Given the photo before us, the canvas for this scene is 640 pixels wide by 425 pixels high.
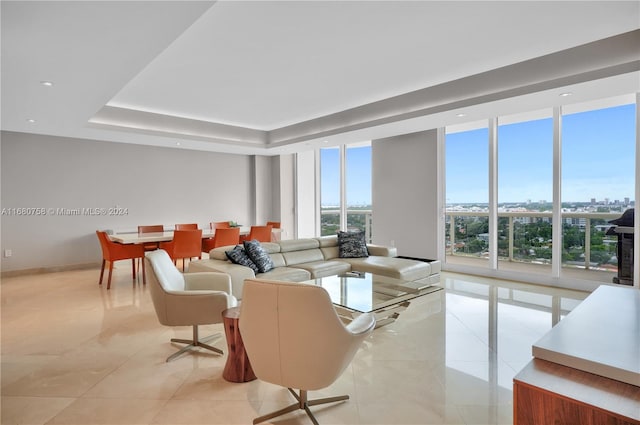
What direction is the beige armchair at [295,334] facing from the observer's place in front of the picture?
facing away from the viewer and to the right of the viewer

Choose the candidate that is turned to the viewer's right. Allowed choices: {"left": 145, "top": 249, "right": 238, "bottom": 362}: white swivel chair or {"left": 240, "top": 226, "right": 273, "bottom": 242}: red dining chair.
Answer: the white swivel chair

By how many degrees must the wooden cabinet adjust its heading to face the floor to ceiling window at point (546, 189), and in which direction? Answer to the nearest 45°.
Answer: approximately 135° to its right

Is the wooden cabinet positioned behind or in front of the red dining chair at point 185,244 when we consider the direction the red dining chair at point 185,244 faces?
behind

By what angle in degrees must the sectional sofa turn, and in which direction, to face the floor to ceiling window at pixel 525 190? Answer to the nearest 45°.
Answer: approximately 45° to its left

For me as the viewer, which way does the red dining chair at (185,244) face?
facing away from the viewer and to the left of the viewer

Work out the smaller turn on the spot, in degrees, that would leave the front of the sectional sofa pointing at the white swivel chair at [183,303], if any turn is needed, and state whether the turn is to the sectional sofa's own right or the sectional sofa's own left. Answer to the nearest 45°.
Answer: approximately 90° to the sectional sofa's own right

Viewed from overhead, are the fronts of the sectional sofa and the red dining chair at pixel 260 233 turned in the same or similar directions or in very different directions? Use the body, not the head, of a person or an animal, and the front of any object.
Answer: very different directions
